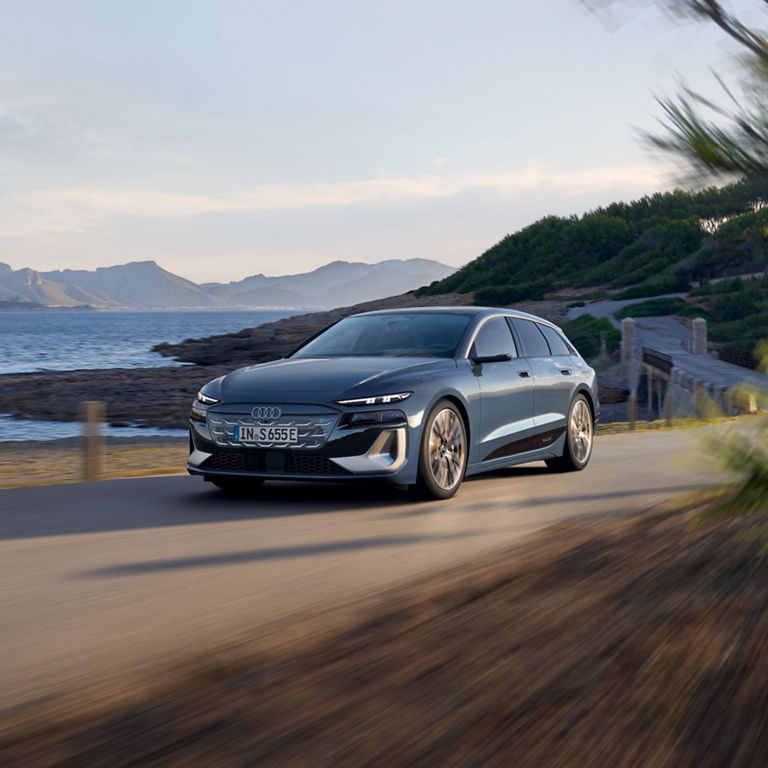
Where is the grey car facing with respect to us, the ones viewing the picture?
facing the viewer and to the left of the viewer

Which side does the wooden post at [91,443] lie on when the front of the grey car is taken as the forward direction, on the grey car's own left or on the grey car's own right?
on the grey car's own right
